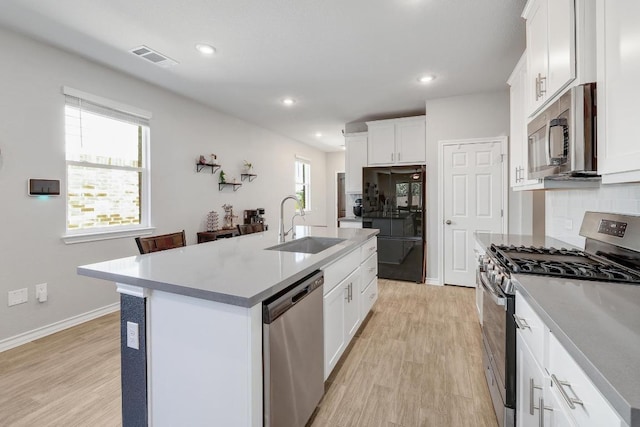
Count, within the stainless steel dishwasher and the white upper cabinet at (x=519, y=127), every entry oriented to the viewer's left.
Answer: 1

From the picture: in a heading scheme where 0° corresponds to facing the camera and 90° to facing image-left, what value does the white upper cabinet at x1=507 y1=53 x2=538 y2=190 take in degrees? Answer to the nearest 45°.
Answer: approximately 90°

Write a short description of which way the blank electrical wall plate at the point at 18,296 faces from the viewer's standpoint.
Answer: facing the viewer and to the right of the viewer

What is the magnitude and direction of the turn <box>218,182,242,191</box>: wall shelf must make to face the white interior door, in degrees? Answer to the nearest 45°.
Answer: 0° — it already faces it

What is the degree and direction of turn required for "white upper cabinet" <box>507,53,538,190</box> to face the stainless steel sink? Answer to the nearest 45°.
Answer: approximately 45° to its left

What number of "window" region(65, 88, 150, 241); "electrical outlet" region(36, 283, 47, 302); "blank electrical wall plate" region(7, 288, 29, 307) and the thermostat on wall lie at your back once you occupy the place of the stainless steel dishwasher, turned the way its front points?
4

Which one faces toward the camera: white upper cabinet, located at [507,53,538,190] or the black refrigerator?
the black refrigerator

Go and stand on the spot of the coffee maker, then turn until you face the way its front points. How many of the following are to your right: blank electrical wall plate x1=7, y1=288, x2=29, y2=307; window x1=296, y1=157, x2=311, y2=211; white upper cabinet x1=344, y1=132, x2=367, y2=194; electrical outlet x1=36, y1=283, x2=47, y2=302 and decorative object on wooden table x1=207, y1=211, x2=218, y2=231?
3

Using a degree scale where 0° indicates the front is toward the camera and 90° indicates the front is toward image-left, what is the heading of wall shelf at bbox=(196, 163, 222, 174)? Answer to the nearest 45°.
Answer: approximately 315°

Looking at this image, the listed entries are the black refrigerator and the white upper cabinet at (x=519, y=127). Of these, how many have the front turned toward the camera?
1

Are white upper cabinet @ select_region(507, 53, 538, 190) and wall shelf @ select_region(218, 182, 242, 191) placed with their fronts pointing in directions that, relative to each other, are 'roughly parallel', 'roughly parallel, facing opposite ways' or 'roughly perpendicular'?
roughly parallel, facing opposite ways

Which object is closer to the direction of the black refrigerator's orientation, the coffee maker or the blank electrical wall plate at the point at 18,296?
the blank electrical wall plate

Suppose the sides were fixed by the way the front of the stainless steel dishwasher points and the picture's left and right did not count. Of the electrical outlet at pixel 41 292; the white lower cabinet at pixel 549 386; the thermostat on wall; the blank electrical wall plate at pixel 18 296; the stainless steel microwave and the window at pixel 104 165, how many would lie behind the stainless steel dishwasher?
4

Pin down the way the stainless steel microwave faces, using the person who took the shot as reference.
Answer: facing the viewer and to the left of the viewer

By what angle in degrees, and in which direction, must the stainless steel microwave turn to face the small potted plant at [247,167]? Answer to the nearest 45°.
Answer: approximately 45° to its right

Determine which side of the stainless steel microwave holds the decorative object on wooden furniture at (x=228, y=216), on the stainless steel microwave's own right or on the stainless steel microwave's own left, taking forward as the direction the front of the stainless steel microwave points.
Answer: on the stainless steel microwave's own right

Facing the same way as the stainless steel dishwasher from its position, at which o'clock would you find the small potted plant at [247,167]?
The small potted plant is roughly at 7 o'clock from the stainless steel dishwasher.

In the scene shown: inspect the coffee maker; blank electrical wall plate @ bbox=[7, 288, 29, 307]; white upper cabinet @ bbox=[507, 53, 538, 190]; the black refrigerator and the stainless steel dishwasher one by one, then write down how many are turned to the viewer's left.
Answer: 1

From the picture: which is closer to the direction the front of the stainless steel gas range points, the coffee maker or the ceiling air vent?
the ceiling air vent

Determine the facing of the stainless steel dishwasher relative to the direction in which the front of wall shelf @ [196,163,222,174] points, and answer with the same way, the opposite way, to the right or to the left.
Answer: the same way

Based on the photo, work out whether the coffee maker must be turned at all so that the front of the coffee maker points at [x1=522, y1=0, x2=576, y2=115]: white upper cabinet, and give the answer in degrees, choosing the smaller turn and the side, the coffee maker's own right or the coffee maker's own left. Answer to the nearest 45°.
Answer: approximately 45° to the coffee maker's own right

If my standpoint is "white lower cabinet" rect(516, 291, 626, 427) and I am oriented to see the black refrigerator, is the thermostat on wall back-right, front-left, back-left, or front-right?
front-left

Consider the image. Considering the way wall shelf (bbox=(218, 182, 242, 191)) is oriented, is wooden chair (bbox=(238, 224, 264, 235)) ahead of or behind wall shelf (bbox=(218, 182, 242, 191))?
ahead
